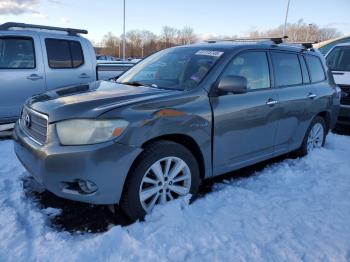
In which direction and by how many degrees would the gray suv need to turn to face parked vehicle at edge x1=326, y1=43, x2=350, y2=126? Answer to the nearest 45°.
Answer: approximately 180°

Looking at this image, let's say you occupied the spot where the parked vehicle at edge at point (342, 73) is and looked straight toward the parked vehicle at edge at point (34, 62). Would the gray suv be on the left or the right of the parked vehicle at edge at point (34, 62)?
left

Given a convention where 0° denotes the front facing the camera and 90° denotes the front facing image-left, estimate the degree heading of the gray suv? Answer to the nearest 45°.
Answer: approximately 45°

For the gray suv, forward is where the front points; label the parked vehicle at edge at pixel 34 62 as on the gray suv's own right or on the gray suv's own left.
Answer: on the gray suv's own right
